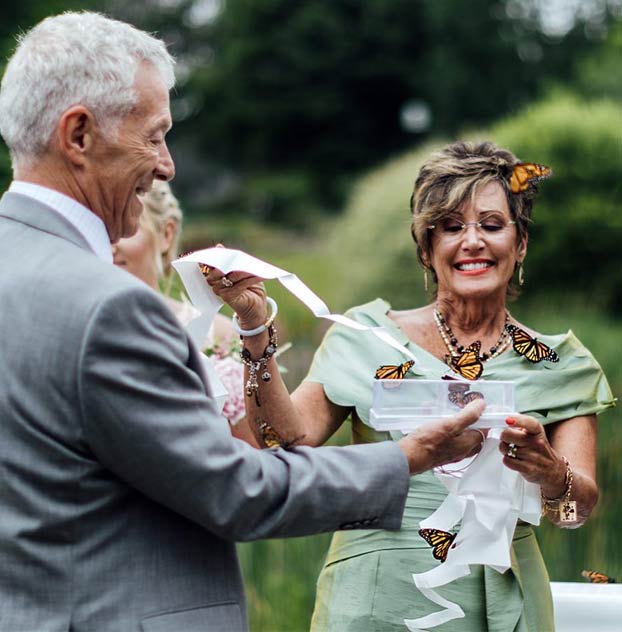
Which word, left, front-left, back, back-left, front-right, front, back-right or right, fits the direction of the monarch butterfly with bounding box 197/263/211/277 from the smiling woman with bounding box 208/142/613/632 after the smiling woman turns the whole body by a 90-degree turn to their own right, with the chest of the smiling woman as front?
front-left

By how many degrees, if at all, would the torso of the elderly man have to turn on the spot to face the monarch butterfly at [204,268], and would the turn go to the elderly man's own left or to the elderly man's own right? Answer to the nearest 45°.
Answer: approximately 45° to the elderly man's own left

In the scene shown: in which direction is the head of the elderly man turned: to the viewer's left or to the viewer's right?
to the viewer's right

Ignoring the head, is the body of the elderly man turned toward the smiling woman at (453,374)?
yes

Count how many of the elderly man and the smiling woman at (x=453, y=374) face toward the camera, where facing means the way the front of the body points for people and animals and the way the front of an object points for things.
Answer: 1

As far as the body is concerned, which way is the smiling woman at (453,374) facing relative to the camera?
toward the camera

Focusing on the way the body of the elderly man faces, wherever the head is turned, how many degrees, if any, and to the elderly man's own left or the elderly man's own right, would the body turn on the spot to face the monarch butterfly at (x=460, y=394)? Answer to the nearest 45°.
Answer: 0° — they already face it

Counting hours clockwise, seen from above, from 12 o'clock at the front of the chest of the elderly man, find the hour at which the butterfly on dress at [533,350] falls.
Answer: The butterfly on dress is roughly at 12 o'clock from the elderly man.

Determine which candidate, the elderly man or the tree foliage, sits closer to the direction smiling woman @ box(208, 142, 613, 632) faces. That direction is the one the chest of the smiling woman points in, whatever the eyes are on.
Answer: the elderly man

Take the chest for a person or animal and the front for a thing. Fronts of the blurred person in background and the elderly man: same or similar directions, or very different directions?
very different directions

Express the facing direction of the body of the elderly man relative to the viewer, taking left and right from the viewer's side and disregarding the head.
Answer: facing away from the viewer and to the right of the viewer

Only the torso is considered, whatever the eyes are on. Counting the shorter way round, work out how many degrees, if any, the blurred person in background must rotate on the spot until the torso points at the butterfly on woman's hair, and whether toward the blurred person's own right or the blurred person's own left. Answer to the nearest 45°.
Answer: approximately 90° to the blurred person's own left

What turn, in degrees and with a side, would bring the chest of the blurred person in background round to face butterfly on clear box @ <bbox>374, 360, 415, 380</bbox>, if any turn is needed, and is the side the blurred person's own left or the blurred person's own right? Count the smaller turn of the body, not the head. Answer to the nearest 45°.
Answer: approximately 90° to the blurred person's own left
